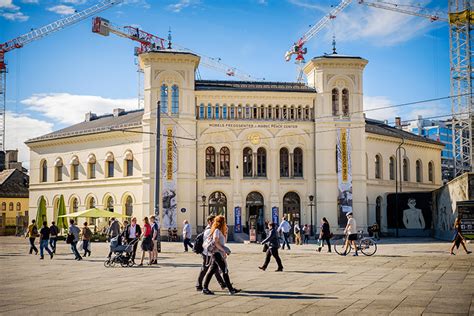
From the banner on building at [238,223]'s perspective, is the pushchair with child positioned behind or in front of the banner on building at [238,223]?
in front

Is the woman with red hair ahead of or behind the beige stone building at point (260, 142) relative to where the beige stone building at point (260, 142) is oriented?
ahead

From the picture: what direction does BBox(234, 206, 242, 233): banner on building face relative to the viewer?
toward the camera

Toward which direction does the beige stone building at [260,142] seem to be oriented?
toward the camera

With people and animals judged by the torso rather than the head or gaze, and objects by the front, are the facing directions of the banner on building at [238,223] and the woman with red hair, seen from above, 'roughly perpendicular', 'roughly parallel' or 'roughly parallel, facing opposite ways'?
roughly perpendicular

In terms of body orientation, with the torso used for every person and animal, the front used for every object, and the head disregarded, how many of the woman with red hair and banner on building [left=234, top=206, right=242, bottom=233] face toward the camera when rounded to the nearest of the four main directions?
1

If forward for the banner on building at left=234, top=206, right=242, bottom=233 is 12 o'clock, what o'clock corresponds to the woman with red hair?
The woman with red hair is roughly at 12 o'clock from the banner on building.
